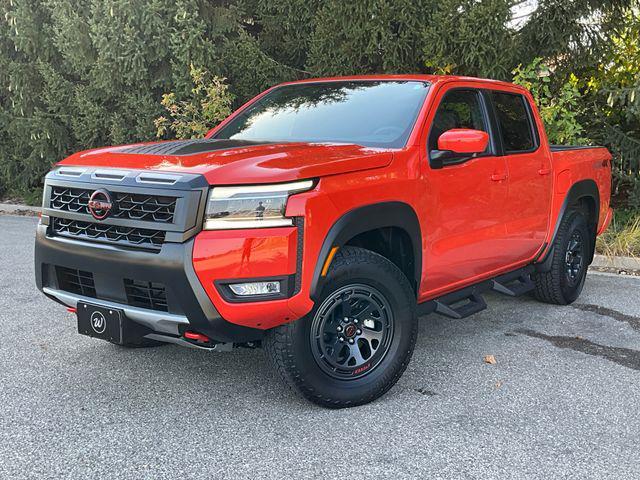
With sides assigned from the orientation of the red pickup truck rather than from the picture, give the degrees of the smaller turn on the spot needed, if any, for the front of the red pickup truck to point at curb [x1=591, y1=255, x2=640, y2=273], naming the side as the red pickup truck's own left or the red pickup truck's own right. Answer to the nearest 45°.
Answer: approximately 180°

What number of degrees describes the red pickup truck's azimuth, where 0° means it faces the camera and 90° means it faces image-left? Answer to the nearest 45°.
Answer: approximately 45°

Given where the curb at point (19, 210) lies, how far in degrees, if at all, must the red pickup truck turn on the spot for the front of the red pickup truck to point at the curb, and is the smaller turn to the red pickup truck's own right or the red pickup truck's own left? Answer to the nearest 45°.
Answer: approximately 90° to the red pickup truck's own right
